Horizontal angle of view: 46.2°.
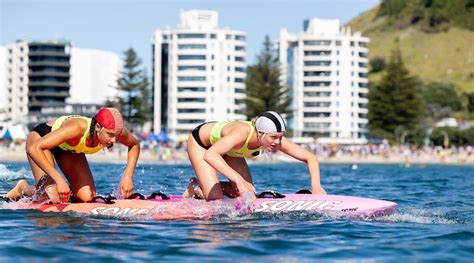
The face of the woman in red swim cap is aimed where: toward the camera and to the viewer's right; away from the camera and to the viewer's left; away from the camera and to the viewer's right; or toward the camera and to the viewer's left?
toward the camera and to the viewer's right

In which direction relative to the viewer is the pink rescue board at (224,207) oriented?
to the viewer's right
